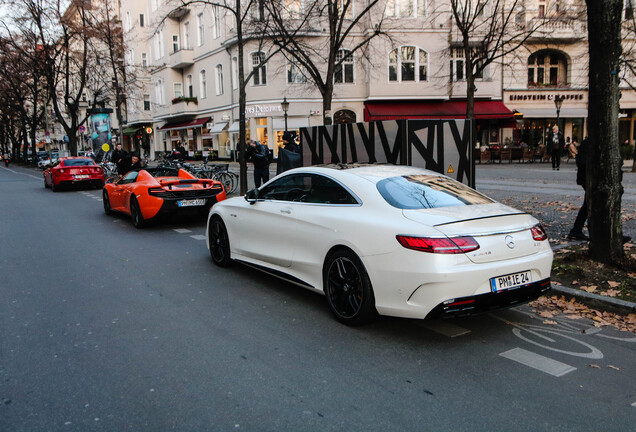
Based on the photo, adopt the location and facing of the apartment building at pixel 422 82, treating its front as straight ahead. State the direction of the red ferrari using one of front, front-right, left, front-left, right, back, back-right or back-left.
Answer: front-right

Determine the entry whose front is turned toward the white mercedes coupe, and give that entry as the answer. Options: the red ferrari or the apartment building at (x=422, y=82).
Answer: the apartment building

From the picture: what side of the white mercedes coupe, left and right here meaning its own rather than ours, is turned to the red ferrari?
front

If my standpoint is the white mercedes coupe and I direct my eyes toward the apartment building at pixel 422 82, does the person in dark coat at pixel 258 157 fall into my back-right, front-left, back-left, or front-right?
front-left

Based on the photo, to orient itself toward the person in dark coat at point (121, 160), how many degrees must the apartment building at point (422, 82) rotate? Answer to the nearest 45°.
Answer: approximately 45° to its right

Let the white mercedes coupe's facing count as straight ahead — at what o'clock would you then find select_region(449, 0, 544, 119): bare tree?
The bare tree is roughly at 2 o'clock from the white mercedes coupe.

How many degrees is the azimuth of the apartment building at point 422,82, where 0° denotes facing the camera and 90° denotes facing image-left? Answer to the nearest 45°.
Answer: approximately 0°

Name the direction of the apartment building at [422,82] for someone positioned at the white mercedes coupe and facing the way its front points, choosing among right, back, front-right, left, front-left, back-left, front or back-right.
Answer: front-right

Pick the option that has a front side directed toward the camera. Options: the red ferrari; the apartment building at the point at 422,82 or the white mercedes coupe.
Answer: the apartment building

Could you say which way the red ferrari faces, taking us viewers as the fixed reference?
facing away from the viewer and to the left of the viewer

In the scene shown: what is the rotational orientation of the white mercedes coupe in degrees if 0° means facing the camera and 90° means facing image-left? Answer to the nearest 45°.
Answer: approximately 135°

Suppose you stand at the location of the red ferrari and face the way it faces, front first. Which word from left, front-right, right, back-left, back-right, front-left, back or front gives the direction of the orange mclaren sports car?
back-left

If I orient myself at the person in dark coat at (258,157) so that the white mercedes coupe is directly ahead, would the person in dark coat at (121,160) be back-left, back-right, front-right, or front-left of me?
back-right

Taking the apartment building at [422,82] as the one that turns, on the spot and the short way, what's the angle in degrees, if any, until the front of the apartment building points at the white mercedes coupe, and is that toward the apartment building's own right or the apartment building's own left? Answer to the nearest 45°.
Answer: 0° — it already faces it

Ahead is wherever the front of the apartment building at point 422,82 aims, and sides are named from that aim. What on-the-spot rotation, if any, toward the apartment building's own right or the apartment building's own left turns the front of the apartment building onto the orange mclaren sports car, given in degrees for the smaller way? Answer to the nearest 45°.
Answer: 0° — it already faces it
